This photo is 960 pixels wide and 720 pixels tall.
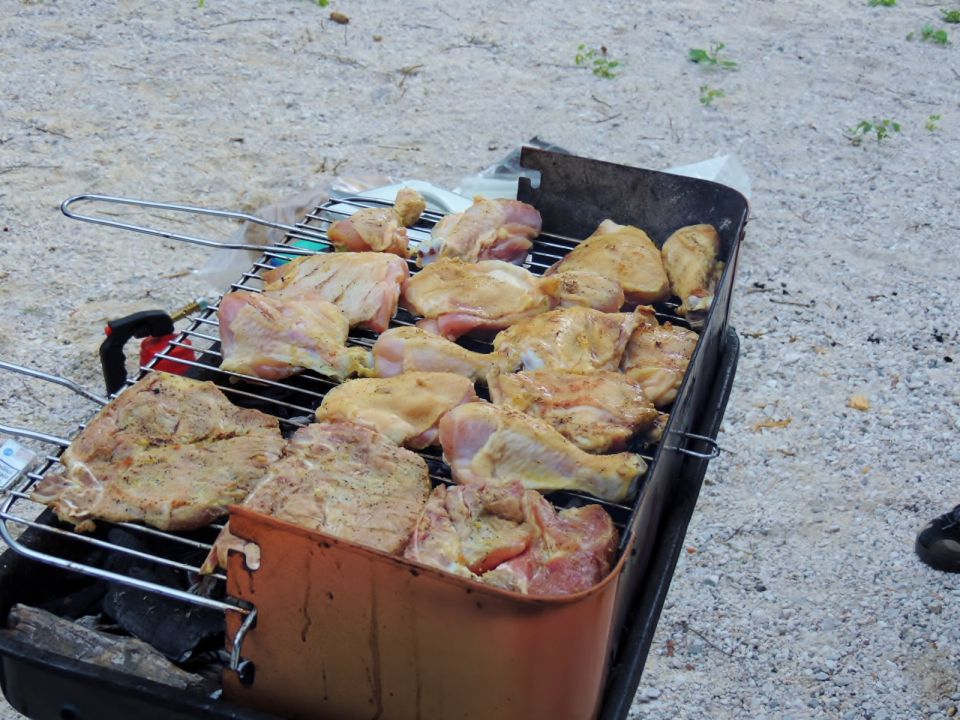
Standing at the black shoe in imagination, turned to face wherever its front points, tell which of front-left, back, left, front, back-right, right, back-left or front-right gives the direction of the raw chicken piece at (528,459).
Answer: front-left

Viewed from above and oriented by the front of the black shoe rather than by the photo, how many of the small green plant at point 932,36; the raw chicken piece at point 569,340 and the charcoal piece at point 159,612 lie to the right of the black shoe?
1

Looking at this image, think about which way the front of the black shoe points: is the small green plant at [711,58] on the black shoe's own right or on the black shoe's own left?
on the black shoe's own right

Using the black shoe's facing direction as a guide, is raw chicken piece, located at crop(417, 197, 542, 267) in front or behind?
in front

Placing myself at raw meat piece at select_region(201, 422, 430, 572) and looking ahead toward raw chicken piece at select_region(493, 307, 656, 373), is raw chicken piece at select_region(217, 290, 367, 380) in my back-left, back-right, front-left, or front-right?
front-left

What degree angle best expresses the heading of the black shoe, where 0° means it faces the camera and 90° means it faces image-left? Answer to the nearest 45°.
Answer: approximately 90°

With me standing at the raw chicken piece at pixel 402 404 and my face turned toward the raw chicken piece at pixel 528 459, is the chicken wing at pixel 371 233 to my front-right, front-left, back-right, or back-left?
back-left

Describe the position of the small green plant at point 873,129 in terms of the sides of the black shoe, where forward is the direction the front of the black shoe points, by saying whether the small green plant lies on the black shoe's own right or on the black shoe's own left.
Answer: on the black shoe's own right

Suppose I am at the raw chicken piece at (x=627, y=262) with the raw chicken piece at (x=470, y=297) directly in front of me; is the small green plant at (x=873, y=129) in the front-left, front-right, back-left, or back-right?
back-right

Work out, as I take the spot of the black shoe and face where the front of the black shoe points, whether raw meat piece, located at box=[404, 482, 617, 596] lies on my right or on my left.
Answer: on my left

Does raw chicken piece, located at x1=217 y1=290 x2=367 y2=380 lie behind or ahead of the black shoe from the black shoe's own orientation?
ahead

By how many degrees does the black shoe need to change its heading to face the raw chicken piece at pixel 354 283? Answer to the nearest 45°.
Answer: approximately 45° to its left

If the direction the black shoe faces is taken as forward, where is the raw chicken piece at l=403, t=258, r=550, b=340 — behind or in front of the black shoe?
in front

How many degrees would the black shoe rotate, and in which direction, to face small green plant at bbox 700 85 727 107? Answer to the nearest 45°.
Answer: approximately 45° to its right

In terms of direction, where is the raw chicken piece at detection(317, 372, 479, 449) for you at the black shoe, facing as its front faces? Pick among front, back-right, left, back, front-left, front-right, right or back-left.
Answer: front-left

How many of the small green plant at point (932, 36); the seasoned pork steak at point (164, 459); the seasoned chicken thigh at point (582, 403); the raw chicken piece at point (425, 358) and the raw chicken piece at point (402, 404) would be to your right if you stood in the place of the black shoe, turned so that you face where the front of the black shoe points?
1
